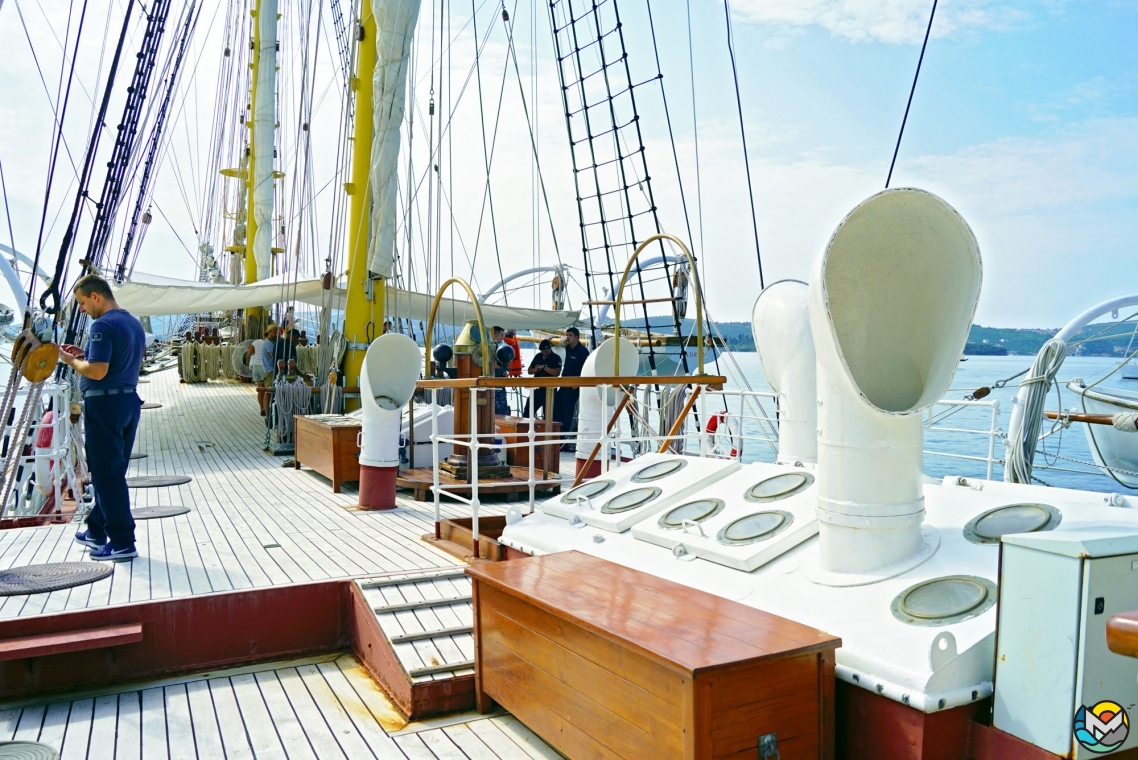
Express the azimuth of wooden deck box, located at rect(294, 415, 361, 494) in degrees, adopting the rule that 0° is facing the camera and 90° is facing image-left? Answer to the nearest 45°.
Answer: approximately 45°

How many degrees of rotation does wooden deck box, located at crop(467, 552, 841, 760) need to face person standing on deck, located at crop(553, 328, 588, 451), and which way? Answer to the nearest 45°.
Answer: approximately 135° to its right

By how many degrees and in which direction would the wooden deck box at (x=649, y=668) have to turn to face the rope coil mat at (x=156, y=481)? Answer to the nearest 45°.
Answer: approximately 90° to its right

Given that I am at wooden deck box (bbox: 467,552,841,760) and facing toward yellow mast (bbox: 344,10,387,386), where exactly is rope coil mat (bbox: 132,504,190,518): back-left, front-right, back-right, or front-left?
front-left

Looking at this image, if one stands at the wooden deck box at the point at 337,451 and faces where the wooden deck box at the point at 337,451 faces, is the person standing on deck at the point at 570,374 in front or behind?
behind

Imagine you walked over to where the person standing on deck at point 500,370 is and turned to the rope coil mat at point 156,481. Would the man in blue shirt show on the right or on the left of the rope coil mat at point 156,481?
left

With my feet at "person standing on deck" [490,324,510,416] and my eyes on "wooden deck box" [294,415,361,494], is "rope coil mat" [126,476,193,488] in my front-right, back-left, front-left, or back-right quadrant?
front-right

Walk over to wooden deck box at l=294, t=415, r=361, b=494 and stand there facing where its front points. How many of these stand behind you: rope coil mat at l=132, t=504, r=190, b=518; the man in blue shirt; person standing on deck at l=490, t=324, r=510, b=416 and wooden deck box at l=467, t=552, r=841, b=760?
1

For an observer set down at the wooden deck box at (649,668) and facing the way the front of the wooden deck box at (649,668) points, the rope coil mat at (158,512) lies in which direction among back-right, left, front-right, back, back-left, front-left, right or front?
right

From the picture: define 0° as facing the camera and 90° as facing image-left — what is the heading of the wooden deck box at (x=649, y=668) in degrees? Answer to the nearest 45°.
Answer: approximately 45°

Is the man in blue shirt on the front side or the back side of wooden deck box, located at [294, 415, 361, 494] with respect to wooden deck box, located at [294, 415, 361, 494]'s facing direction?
on the front side

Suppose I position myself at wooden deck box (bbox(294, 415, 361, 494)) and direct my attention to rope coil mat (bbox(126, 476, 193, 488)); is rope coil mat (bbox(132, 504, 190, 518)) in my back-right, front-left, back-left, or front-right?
front-left

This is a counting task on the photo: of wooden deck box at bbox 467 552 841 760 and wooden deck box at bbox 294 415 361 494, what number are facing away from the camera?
0
